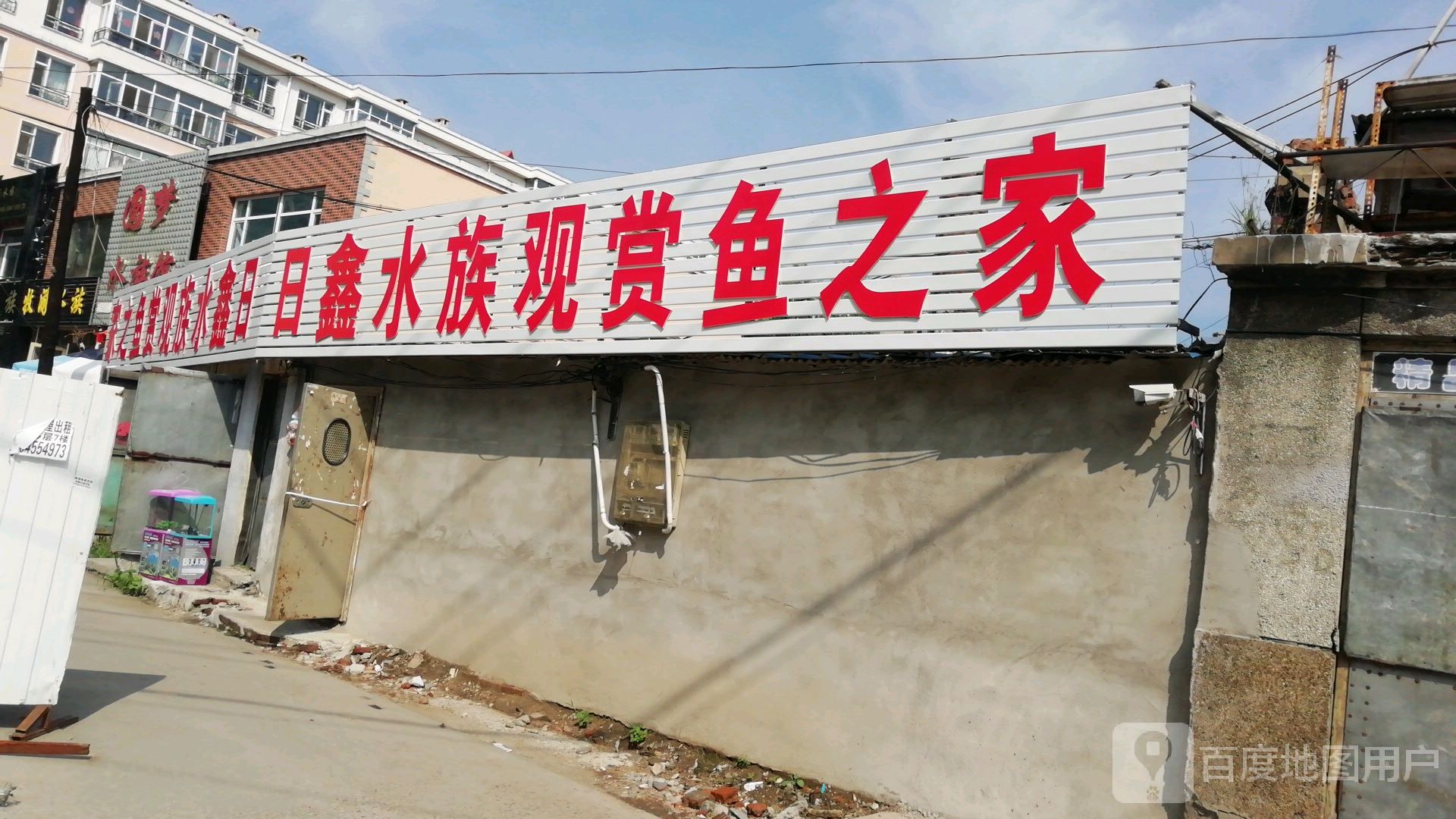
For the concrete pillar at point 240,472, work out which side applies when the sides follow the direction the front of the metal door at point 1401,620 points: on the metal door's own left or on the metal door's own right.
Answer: on the metal door's own right

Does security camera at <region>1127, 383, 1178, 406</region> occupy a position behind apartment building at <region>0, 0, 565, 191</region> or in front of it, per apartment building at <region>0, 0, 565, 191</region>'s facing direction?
in front

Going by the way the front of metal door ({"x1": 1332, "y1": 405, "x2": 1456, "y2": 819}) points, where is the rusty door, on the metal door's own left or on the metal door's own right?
on the metal door's own right

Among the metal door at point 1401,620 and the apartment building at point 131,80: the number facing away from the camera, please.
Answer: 0

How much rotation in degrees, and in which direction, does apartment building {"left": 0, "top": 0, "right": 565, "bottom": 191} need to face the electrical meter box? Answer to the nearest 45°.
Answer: approximately 45° to its right

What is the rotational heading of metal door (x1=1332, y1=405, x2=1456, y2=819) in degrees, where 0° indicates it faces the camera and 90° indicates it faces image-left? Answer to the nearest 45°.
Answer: approximately 0°

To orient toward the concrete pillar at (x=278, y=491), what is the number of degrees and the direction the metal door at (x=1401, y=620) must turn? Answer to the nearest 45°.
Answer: approximately 90° to its right

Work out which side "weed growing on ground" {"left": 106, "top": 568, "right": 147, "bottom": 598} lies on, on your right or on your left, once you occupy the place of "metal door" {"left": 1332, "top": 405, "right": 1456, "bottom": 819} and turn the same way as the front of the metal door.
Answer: on your right

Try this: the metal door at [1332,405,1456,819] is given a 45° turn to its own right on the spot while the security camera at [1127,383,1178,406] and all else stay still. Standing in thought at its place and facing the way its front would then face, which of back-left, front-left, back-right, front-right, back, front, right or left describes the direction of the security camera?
front-right

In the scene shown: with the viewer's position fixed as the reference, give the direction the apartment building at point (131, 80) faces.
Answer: facing the viewer and to the right of the viewer

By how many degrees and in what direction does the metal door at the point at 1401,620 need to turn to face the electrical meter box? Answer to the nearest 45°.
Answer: approximately 90° to its right

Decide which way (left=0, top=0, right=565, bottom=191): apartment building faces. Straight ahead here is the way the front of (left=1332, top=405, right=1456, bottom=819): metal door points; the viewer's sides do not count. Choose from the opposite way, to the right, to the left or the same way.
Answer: to the left
